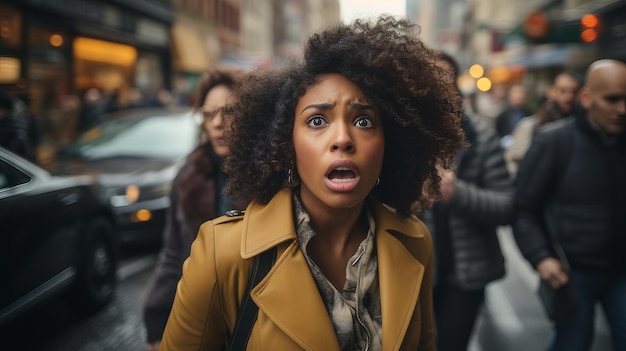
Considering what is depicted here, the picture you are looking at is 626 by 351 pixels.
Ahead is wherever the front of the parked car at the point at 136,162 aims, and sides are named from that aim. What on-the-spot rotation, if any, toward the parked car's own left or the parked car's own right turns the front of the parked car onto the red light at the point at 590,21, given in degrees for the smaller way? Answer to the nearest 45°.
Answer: approximately 135° to the parked car's own left

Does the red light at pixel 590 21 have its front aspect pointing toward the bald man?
yes

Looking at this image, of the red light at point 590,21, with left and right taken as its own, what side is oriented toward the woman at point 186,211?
front

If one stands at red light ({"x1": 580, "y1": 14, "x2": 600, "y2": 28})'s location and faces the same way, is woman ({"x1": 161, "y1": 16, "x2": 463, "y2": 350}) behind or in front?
in front

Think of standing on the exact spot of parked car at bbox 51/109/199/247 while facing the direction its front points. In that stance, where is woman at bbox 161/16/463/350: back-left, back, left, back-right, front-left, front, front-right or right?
front-left

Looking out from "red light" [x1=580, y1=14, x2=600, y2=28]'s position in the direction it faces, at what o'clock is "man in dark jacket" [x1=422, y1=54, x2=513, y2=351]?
The man in dark jacket is roughly at 12 o'clock from the red light.

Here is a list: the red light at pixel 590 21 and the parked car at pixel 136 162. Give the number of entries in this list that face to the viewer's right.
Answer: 0

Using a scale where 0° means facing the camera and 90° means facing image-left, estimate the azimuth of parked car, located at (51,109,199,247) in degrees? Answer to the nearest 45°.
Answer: approximately 45°
